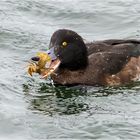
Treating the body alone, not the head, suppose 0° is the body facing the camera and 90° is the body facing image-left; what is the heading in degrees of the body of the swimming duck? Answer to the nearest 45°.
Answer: approximately 90°
